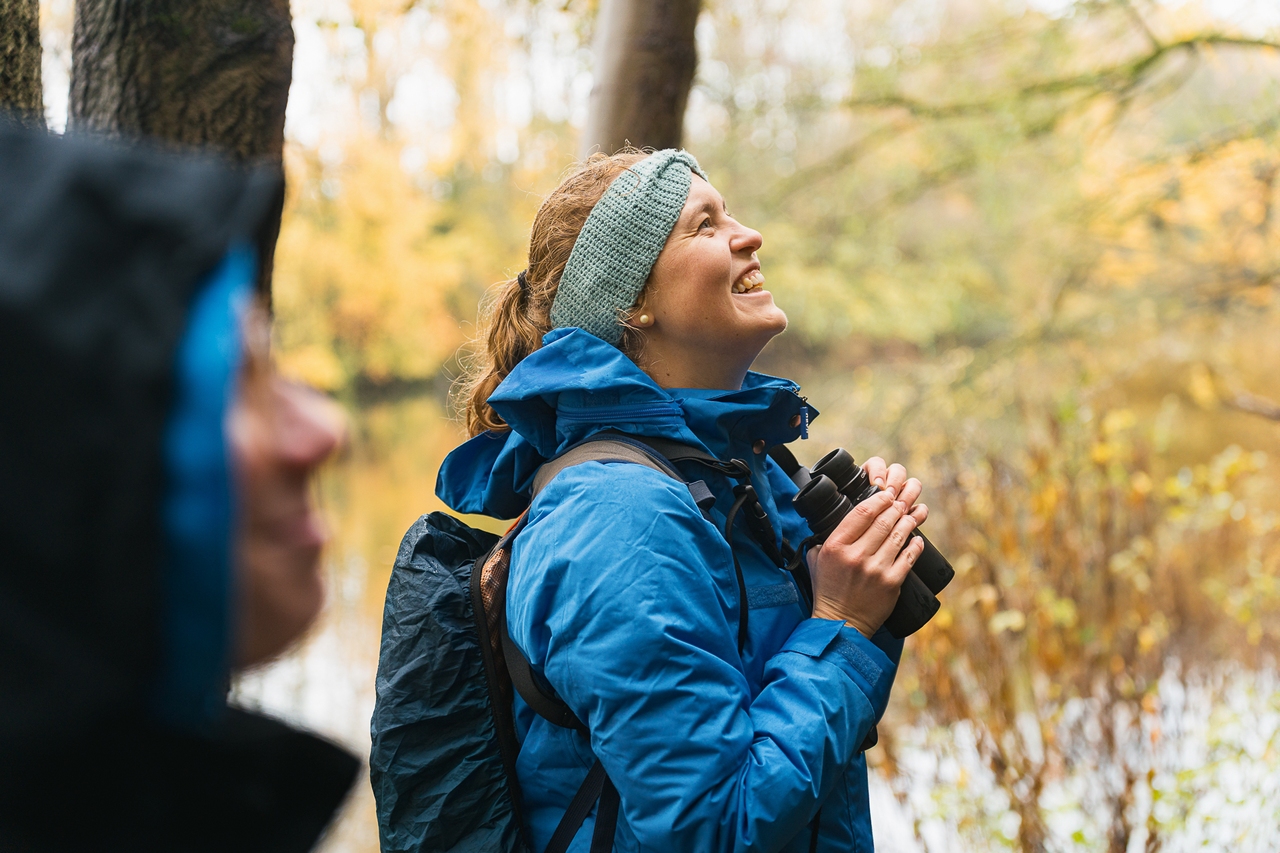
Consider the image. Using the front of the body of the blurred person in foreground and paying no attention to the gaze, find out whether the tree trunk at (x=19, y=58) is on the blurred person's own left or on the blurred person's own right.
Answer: on the blurred person's own left

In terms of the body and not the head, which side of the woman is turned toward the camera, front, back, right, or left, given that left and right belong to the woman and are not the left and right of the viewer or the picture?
right

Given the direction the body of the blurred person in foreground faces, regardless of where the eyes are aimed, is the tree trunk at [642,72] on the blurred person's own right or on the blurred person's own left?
on the blurred person's own left

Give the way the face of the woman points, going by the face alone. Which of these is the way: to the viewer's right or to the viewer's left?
to the viewer's right

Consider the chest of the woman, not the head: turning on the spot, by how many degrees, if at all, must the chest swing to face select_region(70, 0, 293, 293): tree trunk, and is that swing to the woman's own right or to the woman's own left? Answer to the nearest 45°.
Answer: approximately 135° to the woman's own left

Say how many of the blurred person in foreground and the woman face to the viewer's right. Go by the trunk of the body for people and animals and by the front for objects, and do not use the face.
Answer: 2

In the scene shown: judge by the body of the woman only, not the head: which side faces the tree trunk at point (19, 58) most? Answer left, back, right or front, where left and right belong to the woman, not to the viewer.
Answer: back

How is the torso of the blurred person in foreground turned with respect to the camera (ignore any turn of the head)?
to the viewer's right

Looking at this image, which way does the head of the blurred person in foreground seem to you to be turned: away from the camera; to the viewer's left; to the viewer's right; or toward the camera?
to the viewer's right

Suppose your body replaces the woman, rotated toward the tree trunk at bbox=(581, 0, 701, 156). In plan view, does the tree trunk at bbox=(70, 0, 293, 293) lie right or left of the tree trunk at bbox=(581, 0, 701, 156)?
left
